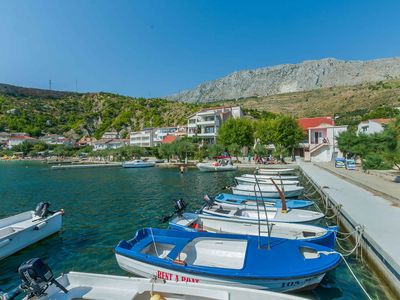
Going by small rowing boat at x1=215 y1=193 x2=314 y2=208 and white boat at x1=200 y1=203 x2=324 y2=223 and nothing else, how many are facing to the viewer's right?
2

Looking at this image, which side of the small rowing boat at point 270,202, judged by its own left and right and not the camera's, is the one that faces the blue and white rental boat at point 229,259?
right

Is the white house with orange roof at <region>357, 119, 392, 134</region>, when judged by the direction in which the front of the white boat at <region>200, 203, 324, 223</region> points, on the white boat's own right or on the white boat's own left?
on the white boat's own left

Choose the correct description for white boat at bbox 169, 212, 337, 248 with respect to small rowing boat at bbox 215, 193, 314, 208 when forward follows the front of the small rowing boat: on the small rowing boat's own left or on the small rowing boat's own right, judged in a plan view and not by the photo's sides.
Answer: on the small rowing boat's own right

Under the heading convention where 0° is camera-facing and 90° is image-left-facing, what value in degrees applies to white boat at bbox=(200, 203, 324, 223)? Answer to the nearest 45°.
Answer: approximately 270°

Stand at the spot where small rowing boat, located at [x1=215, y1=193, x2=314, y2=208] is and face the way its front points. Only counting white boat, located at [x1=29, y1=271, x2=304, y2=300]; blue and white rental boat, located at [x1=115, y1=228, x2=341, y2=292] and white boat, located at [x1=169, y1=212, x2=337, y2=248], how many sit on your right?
3

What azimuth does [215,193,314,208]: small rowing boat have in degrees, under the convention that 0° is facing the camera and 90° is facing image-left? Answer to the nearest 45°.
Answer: approximately 270°

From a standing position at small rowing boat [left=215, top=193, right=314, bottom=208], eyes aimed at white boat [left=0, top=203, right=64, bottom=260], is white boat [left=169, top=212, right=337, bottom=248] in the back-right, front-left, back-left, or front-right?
front-left
